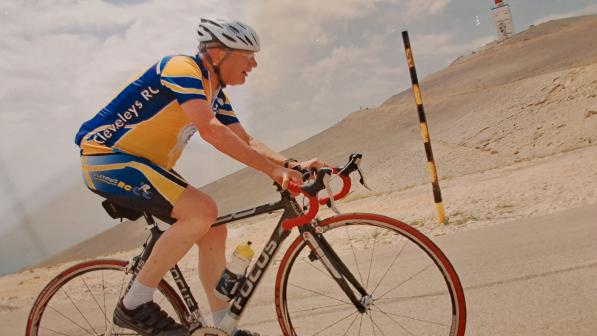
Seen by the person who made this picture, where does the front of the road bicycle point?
facing to the right of the viewer

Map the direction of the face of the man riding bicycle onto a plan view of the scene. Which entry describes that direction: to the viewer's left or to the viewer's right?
to the viewer's right

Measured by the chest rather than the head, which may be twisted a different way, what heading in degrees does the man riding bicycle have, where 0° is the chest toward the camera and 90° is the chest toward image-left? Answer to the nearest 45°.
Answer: approximately 270°
